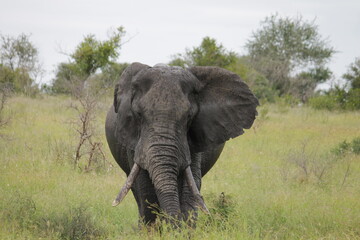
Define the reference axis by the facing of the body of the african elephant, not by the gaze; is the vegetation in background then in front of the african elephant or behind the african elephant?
behind

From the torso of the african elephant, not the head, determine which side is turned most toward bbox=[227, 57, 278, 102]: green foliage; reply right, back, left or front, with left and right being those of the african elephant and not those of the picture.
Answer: back

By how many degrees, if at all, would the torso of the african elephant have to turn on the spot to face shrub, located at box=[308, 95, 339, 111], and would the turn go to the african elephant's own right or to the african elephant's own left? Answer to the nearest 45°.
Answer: approximately 180°

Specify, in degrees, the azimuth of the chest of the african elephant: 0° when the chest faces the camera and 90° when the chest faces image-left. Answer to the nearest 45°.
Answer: approximately 0°

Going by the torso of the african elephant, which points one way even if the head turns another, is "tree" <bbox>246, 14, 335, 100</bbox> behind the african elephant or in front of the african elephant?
behind

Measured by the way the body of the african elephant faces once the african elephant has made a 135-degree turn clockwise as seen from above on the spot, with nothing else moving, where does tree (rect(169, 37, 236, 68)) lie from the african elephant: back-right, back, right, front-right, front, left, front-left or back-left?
front-right

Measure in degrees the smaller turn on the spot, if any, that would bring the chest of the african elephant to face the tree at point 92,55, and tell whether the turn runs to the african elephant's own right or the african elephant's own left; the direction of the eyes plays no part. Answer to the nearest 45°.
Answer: approximately 180°

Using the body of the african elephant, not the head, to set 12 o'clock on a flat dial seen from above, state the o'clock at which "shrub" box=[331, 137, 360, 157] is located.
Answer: The shrub is roughly at 7 o'clock from the african elephant.
